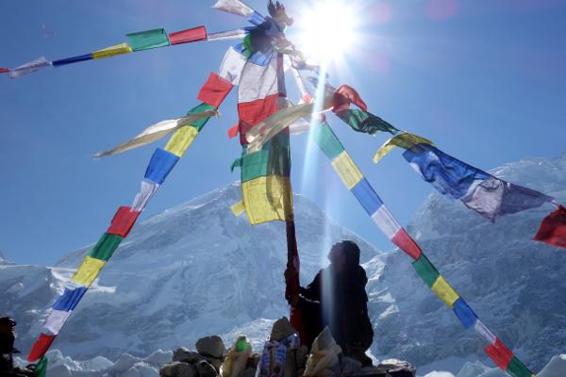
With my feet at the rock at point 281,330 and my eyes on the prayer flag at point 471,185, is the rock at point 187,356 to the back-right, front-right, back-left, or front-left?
back-left
